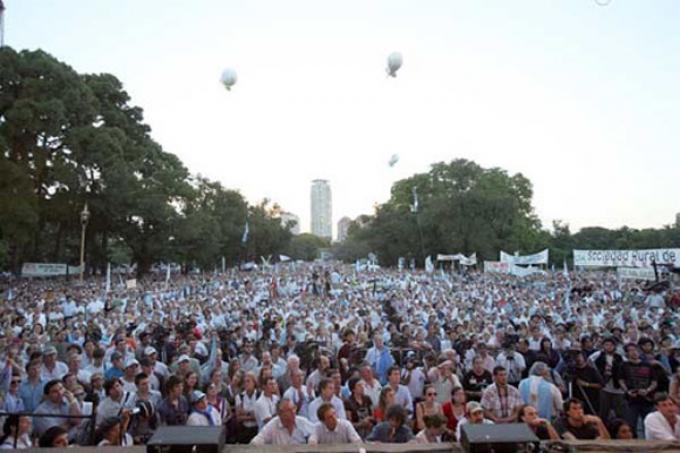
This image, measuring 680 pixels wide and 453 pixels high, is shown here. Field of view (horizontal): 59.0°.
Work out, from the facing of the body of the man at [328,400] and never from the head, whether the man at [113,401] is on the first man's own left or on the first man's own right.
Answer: on the first man's own right

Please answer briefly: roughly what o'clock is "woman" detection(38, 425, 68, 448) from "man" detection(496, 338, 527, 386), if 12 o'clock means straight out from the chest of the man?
The woman is roughly at 1 o'clock from the man.

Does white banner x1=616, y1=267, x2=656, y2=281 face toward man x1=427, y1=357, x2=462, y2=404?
yes

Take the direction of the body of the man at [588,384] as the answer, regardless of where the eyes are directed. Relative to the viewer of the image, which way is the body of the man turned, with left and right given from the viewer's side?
facing the viewer and to the left of the viewer

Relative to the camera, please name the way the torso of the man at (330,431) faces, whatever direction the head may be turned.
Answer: toward the camera

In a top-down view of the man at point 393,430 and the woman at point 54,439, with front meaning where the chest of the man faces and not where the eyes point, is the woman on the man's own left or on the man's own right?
on the man's own right

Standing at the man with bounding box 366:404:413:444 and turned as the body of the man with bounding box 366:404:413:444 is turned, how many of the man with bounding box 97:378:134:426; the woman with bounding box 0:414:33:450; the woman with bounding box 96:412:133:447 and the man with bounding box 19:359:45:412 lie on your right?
4

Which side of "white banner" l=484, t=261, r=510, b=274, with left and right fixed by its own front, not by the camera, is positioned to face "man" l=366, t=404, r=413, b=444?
front

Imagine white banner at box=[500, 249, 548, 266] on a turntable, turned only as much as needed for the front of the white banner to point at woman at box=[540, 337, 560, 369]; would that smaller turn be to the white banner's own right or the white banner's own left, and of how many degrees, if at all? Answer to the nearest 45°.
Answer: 0° — it already faces them

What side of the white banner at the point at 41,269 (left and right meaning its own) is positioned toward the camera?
front

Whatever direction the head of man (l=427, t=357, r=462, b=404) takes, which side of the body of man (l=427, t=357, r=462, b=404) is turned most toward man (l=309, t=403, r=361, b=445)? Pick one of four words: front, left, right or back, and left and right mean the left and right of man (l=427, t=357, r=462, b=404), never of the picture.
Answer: front

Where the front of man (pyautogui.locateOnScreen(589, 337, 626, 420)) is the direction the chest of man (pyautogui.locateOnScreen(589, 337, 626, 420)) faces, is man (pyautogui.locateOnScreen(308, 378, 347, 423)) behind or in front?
in front

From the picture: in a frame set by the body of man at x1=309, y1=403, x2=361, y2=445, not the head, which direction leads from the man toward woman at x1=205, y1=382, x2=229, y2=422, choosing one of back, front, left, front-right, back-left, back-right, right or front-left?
back-right

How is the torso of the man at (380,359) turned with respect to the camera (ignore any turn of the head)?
toward the camera
